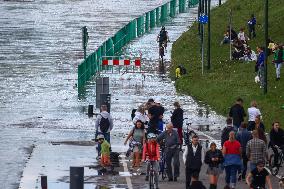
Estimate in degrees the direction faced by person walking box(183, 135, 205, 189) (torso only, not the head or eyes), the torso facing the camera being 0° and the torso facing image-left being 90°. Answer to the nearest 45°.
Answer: approximately 0°

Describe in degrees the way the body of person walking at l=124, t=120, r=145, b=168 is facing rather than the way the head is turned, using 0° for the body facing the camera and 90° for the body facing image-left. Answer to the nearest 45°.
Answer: approximately 0°

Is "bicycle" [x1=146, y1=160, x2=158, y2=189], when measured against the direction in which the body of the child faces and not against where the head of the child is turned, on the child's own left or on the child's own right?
on the child's own left
